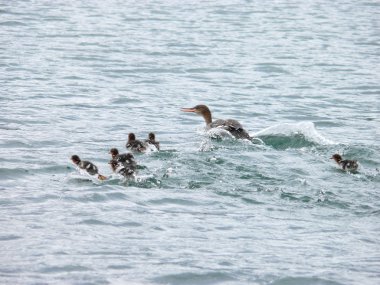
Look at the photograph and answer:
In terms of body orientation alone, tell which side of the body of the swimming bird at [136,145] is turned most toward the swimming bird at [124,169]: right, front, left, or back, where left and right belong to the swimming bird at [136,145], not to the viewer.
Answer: left

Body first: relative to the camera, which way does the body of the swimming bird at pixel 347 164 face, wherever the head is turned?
to the viewer's left

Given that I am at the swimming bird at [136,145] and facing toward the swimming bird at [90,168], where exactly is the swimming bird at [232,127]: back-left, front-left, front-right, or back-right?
back-left

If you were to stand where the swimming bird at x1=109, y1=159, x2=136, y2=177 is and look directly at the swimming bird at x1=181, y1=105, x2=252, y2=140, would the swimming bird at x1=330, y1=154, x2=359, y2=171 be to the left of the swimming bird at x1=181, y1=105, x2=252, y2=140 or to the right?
right

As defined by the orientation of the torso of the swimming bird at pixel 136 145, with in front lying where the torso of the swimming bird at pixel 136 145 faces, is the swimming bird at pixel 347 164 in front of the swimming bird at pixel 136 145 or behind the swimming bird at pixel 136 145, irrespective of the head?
behind

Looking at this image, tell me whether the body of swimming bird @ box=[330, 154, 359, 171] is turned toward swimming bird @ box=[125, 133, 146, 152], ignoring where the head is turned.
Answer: yes

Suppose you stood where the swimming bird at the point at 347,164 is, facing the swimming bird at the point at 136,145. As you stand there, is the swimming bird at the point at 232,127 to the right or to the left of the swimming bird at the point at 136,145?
right

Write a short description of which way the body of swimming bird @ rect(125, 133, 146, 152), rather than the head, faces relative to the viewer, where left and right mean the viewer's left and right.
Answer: facing to the left of the viewer
